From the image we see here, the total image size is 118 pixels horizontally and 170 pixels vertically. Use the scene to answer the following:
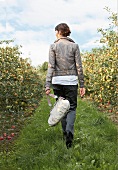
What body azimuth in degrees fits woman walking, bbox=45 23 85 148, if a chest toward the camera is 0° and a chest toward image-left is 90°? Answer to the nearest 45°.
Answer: approximately 180°
